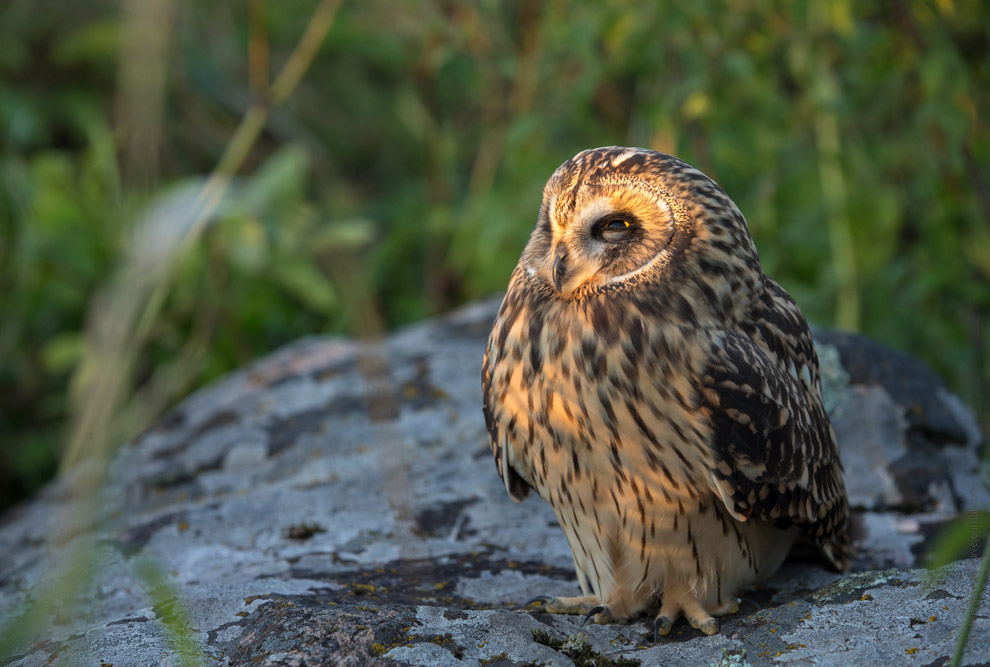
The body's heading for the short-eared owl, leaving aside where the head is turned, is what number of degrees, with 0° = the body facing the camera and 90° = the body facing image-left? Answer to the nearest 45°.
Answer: approximately 45°
